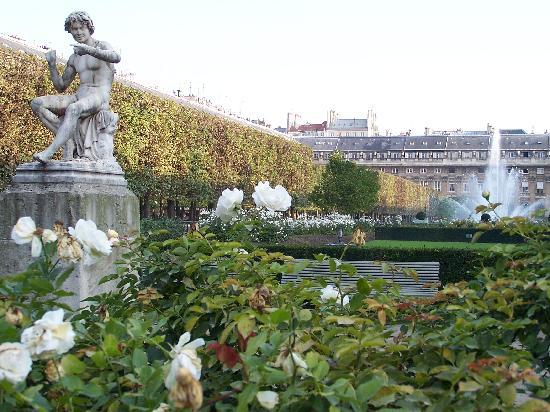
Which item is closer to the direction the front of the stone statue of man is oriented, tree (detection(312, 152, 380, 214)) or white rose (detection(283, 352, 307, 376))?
the white rose

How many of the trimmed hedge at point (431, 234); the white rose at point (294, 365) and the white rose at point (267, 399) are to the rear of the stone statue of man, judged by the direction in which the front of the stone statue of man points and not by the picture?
1

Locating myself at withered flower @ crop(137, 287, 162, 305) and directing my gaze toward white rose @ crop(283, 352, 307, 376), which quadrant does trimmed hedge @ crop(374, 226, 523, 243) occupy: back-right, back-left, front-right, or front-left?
back-left

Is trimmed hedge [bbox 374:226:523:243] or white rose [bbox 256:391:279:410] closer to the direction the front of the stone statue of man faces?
the white rose

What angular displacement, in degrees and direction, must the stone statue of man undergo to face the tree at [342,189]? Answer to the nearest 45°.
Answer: approximately 180°

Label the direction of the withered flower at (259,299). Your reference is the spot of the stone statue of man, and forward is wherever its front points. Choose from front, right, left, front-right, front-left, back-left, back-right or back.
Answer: front-left

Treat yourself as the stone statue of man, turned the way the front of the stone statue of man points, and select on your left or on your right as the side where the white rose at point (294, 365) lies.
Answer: on your left

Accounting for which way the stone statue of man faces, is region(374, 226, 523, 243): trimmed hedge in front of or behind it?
behind

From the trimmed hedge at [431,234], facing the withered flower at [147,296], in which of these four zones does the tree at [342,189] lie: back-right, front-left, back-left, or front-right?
back-right
